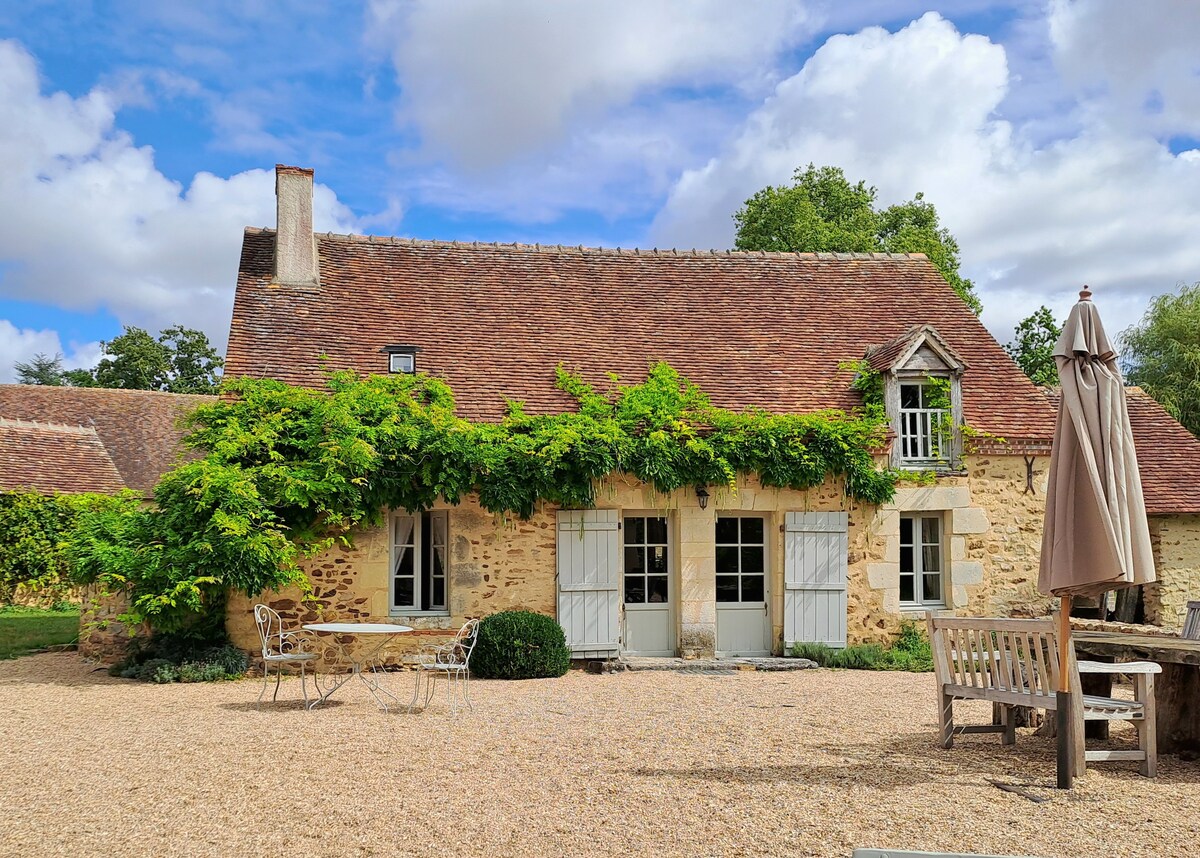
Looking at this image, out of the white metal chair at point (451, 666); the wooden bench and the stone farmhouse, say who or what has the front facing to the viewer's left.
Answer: the white metal chair

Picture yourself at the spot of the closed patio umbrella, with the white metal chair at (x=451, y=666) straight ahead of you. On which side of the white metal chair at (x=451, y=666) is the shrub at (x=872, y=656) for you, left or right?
right

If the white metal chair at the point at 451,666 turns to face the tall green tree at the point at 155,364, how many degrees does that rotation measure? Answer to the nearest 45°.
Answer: approximately 90° to its right

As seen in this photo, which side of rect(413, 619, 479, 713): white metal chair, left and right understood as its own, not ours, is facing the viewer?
left

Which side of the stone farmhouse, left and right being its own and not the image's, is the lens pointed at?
front

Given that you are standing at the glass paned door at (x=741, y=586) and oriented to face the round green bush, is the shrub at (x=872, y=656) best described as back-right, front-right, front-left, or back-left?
back-left

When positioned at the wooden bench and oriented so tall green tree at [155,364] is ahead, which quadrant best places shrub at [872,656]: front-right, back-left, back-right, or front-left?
front-right

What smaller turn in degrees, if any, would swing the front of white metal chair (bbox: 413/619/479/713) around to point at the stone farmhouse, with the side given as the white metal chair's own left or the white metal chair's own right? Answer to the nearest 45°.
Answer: approximately 135° to the white metal chair's own right

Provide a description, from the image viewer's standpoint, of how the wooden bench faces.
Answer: facing away from the viewer and to the right of the viewer

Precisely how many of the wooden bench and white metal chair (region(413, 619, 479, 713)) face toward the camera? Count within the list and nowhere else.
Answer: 0

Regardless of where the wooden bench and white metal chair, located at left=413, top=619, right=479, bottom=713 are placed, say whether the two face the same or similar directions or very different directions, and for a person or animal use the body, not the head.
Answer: very different directions

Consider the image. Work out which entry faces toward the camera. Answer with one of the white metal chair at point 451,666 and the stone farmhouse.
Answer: the stone farmhouse

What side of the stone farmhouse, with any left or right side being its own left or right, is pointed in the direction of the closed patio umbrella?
front

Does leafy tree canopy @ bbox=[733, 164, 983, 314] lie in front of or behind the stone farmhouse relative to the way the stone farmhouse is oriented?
behind
